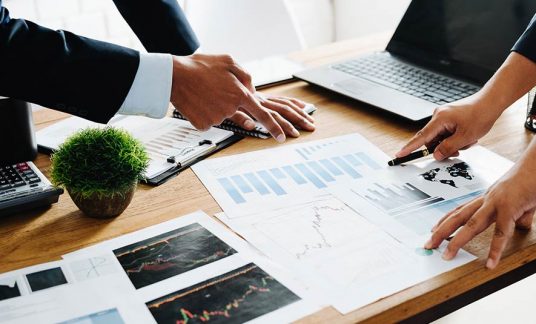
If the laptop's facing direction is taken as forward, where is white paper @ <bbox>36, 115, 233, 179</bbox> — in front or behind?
in front

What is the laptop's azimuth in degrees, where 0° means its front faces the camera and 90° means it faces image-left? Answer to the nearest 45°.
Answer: approximately 45°

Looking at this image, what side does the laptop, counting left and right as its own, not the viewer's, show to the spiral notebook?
front

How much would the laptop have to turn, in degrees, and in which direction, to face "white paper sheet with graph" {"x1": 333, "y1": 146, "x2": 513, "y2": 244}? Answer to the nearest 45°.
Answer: approximately 45° to its left

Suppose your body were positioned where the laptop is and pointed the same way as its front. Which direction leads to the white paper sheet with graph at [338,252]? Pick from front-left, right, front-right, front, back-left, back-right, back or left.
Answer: front-left

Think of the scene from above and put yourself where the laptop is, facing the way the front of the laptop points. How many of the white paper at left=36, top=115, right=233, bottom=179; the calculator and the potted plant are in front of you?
3

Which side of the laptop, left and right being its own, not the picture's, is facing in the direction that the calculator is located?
front

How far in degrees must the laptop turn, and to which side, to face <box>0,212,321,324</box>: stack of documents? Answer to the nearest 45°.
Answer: approximately 45° to its left

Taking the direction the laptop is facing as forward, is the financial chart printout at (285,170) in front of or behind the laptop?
in front
